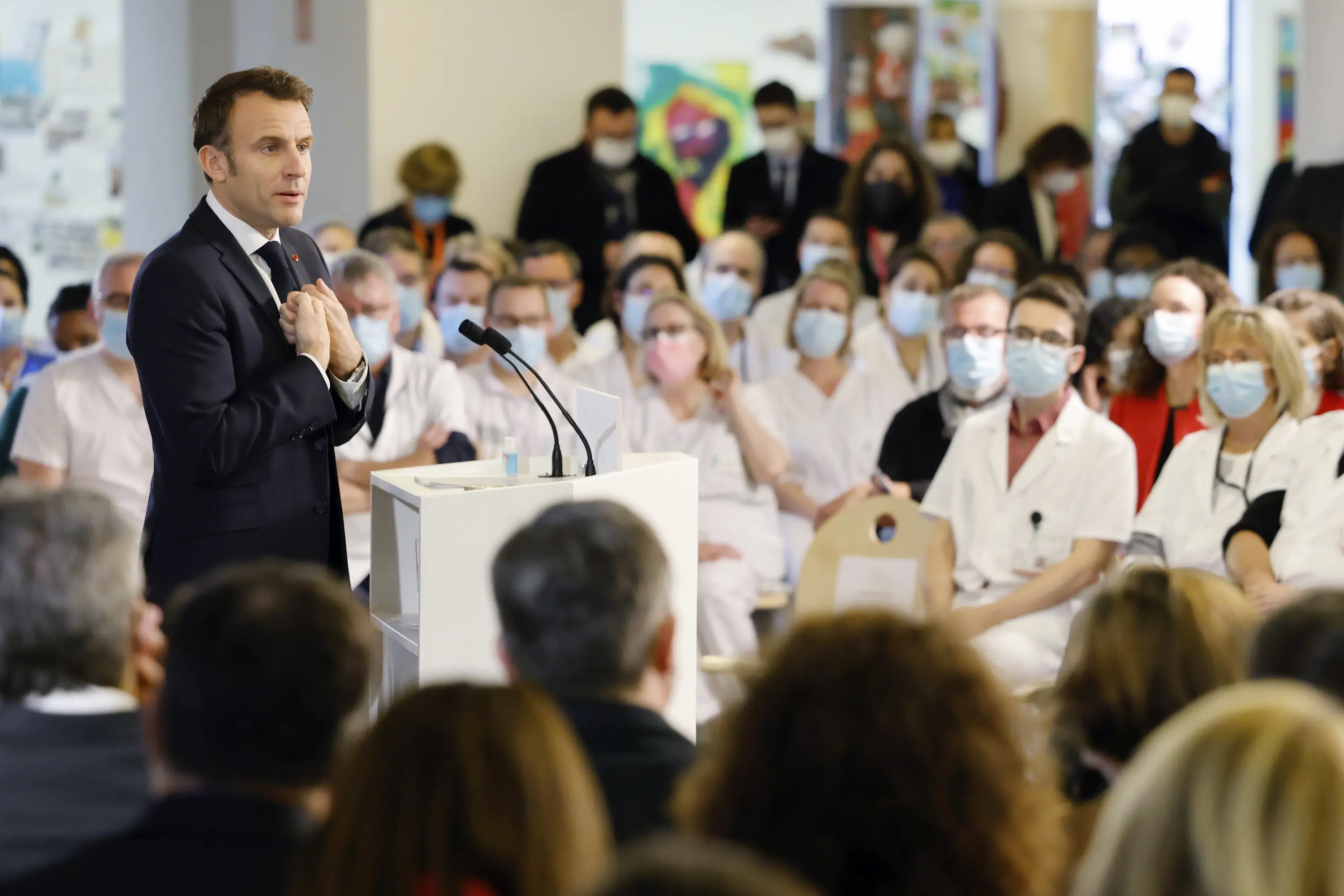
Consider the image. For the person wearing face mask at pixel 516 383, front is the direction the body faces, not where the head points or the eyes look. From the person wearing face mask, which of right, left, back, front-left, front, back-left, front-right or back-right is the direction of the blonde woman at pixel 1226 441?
front-left

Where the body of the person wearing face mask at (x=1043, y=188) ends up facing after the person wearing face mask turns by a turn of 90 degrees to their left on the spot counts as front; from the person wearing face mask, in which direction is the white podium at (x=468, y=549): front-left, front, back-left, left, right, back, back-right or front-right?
back-right

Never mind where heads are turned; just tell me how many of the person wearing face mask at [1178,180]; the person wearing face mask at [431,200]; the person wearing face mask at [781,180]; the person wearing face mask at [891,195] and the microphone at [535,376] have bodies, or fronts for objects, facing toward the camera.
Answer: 4

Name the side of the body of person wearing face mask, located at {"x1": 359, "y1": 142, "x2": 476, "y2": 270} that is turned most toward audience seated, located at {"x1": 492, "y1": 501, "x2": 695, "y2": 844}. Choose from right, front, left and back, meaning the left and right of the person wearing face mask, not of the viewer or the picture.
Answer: front

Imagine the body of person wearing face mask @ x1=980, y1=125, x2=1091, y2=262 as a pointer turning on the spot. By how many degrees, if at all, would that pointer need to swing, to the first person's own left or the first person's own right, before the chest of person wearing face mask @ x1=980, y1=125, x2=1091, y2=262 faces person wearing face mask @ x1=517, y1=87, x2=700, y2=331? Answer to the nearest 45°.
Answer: approximately 90° to the first person's own right

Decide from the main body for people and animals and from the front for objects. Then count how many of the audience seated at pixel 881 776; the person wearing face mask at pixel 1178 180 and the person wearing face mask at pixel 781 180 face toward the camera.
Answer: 2

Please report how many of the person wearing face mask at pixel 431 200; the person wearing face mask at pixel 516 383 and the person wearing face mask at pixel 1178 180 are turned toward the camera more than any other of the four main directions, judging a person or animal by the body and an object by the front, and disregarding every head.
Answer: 3

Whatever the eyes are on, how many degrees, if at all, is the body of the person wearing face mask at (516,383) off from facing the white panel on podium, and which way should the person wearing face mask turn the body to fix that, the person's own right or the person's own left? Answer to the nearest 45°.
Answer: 0° — they already face it

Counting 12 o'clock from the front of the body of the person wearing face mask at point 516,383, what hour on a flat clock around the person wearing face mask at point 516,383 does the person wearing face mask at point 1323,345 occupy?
the person wearing face mask at point 1323,345 is roughly at 10 o'clock from the person wearing face mask at point 516,383.

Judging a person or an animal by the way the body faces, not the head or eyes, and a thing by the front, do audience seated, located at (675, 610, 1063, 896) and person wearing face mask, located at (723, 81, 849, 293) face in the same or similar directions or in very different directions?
very different directions

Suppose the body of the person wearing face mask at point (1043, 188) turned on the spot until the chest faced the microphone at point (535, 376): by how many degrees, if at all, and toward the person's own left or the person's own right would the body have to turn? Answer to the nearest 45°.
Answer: approximately 45° to the person's own right

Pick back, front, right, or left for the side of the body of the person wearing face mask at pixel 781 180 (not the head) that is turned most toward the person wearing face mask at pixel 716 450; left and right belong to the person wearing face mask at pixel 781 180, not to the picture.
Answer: front

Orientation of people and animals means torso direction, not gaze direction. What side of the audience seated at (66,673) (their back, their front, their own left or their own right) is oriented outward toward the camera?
back

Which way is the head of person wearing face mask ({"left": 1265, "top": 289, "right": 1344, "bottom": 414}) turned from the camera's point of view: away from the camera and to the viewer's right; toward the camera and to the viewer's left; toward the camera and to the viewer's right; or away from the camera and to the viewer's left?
toward the camera and to the viewer's left

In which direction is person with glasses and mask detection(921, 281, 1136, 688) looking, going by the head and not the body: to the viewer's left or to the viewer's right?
to the viewer's left

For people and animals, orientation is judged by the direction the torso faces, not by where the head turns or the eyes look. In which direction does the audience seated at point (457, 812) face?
away from the camera

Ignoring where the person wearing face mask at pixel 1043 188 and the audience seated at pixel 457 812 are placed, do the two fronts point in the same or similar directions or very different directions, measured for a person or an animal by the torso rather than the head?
very different directions
